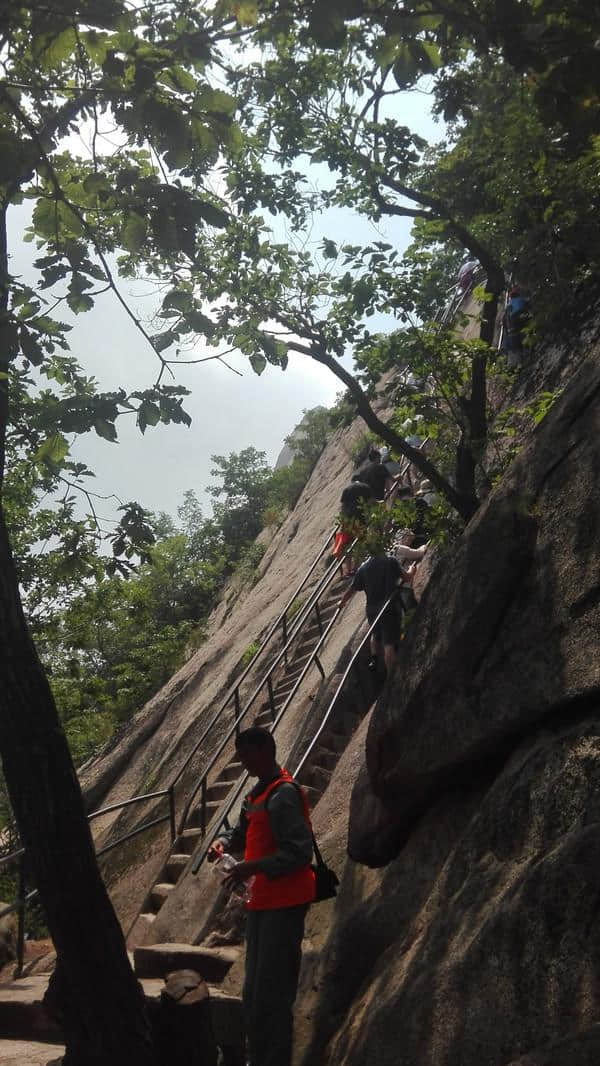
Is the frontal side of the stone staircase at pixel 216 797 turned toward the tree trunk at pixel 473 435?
no

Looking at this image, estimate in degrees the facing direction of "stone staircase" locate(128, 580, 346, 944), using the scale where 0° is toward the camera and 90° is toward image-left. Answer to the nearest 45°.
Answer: approximately 45°

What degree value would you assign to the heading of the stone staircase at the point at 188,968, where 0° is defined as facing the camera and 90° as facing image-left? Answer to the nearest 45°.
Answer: approximately 45°

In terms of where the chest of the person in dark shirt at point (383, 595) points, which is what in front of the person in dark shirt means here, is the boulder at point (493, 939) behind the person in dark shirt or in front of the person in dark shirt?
behind

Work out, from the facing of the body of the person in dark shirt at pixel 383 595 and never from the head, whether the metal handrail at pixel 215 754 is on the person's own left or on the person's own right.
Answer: on the person's own left

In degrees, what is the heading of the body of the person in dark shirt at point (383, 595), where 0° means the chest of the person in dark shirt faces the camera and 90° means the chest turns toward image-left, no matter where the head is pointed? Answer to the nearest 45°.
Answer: approximately 180°

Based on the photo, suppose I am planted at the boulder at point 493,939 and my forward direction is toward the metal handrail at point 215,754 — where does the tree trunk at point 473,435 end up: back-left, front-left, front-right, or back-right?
front-right

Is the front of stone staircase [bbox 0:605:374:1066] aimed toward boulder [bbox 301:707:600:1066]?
no
